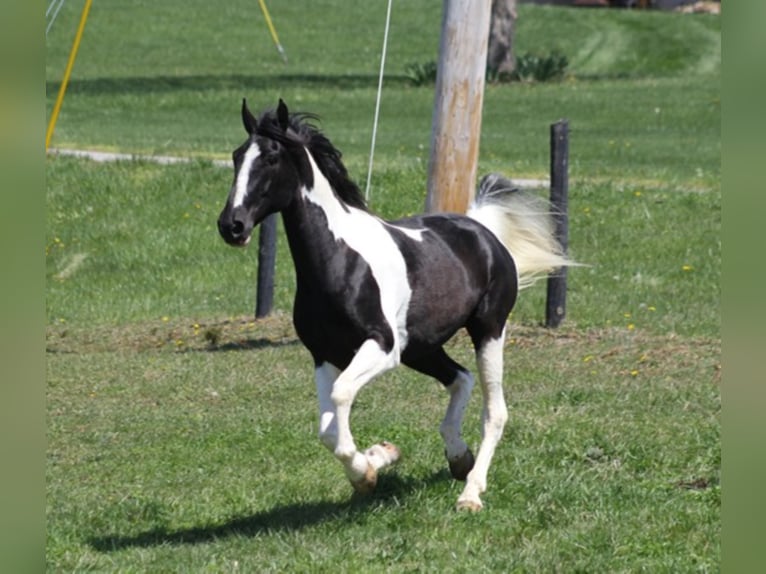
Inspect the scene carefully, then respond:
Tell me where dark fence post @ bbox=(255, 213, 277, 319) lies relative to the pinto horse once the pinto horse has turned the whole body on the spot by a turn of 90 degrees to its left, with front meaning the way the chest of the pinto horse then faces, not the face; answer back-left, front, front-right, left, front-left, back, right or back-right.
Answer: back-left

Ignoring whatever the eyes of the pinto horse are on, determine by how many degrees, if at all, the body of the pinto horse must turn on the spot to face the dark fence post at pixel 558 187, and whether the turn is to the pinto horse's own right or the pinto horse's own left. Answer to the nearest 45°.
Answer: approximately 135° to the pinto horse's own right

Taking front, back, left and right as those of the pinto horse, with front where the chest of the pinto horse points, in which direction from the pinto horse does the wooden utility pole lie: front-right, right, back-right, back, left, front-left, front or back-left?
back-right

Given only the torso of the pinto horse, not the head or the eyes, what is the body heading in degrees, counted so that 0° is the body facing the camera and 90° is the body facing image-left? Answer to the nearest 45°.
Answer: approximately 45°
